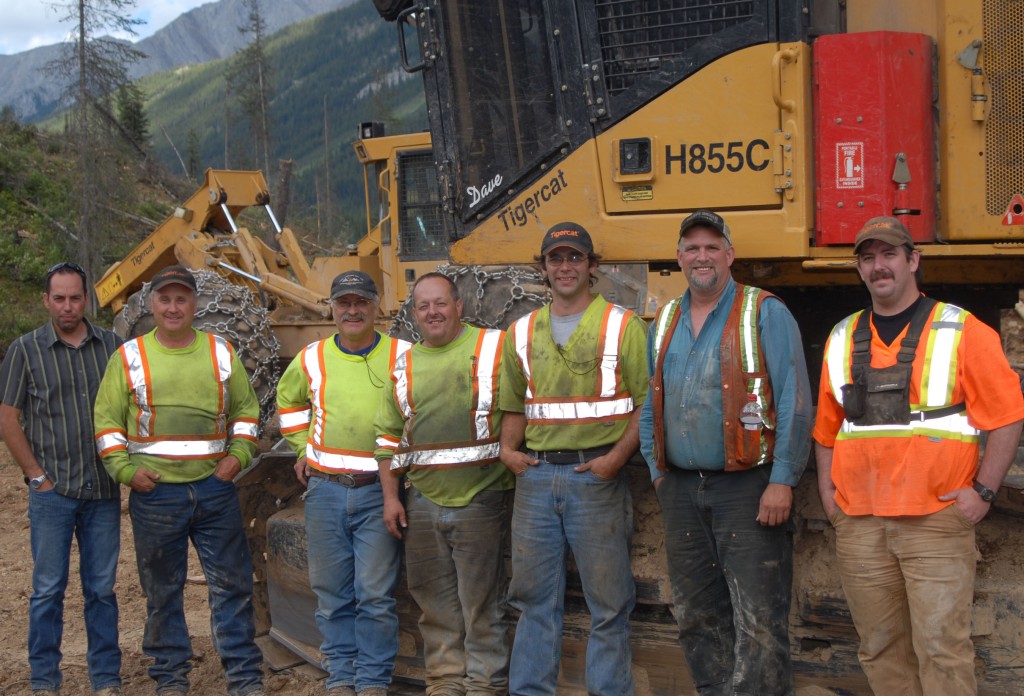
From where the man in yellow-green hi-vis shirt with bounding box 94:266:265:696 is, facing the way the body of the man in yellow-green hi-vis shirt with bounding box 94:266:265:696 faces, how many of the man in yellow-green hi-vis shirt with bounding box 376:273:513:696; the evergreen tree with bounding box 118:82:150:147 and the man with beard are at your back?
1

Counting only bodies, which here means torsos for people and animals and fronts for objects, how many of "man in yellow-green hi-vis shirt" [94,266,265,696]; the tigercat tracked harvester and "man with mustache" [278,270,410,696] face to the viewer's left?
1

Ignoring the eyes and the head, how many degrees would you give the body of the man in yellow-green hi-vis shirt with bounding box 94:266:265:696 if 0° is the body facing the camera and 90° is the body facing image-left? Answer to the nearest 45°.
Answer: approximately 0°

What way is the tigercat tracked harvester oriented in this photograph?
to the viewer's left

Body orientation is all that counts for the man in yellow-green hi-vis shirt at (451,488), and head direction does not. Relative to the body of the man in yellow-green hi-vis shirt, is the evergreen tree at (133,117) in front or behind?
behind

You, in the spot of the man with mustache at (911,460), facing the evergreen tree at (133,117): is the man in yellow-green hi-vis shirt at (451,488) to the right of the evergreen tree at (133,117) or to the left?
left

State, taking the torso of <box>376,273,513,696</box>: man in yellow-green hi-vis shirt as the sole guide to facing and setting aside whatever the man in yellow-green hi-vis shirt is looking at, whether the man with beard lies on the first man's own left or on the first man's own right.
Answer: on the first man's own left
